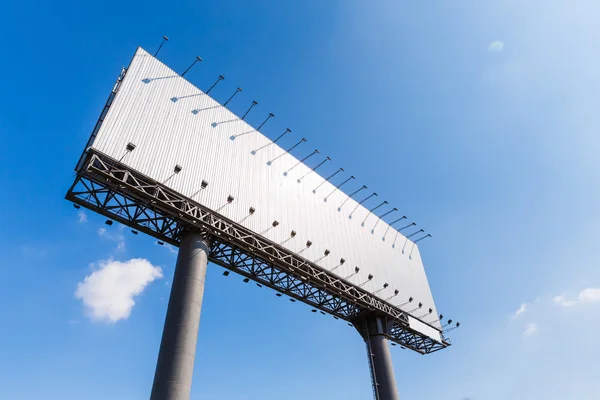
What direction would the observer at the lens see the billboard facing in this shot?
facing the viewer and to the right of the viewer
